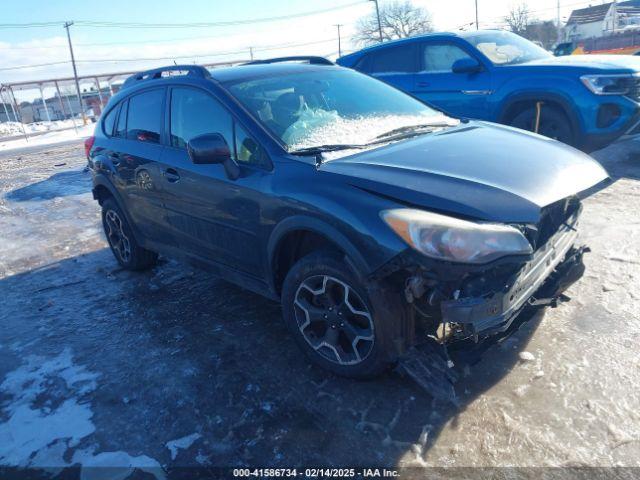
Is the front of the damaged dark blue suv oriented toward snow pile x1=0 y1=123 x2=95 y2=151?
no

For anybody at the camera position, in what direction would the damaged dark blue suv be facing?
facing the viewer and to the right of the viewer
